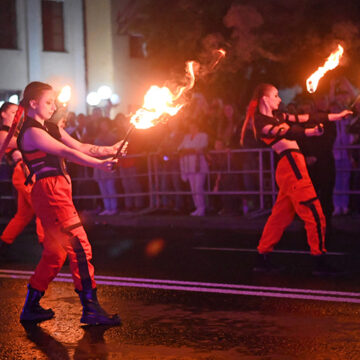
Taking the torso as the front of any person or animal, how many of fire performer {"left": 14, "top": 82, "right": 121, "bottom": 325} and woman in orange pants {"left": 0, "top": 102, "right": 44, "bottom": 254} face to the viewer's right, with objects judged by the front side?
2

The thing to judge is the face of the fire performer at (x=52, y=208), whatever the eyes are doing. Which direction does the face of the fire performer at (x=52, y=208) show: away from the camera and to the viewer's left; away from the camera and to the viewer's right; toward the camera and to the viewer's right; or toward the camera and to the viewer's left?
toward the camera and to the viewer's right

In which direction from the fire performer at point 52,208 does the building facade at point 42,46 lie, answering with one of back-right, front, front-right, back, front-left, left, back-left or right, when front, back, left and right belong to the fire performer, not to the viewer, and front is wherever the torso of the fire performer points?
left

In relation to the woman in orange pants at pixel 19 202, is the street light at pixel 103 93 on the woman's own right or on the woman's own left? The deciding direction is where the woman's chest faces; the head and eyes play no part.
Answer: on the woman's own left

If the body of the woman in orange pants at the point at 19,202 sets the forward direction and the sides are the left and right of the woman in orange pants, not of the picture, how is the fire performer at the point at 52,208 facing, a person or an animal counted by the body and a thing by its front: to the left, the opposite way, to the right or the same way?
the same way

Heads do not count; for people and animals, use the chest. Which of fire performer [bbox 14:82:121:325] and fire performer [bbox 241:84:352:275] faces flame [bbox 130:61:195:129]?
fire performer [bbox 14:82:121:325]

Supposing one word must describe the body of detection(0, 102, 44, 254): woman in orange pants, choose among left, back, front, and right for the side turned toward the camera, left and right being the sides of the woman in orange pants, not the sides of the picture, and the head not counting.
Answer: right

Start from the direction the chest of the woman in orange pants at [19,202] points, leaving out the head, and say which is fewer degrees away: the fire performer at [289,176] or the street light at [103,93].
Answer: the fire performer

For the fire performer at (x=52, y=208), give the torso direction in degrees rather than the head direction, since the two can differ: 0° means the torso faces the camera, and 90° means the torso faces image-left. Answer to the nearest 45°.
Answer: approximately 270°
